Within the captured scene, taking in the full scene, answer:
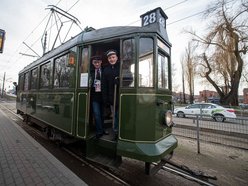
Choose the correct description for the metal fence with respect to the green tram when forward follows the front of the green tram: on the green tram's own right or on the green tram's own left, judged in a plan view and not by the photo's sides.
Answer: on the green tram's own left

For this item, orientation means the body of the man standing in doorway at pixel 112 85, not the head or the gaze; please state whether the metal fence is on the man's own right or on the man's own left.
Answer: on the man's own left

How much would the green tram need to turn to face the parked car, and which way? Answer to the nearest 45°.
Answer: approximately 90° to its left

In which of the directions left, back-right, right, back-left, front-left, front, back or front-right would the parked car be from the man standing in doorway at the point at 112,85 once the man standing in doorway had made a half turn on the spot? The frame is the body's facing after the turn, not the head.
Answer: front-right

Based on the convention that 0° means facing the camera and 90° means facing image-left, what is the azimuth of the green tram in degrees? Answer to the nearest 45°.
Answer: approximately 315°
